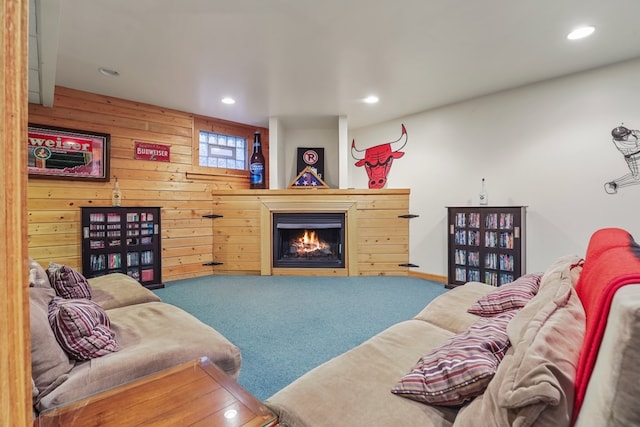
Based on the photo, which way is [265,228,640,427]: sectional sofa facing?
to the viewer's left

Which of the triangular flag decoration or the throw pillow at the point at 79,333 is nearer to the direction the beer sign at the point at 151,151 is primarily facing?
the throw pillow

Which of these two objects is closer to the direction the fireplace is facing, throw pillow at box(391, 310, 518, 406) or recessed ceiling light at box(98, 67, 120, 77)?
the throw pillow

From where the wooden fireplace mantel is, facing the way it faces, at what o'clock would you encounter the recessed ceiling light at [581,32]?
The recessed ceiling light is roughly at 11 o'clock from the wooden fireplace mantel.

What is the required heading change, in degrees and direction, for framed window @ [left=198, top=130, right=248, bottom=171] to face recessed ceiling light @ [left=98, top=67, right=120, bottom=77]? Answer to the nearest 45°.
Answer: approximately 90° to its right

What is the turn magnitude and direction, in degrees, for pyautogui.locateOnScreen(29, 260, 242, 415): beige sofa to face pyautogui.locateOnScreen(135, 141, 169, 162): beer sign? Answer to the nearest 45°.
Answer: approximately 90° to its left

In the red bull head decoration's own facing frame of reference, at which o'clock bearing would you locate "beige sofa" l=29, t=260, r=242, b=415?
The beige sofa is roughly at 11 o'clock from the red bull head decoration.

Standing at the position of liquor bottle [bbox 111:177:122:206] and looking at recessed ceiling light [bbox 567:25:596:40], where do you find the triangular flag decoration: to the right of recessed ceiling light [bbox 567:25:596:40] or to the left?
left

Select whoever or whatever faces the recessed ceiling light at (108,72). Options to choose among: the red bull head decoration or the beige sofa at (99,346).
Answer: the red bull head decoration

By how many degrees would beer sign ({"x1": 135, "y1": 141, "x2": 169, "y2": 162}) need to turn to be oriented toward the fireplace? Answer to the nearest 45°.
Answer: approximately 90° to its left
